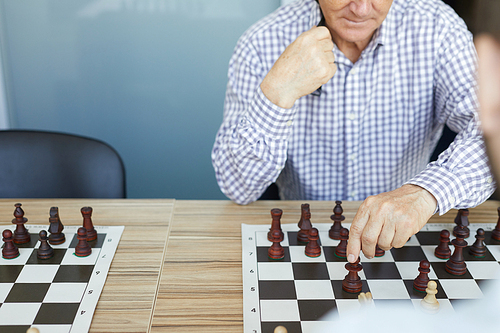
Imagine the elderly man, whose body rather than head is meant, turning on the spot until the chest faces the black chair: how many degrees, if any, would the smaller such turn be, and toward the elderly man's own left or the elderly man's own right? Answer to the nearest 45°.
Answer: approximately 90° to the elderly man's own right

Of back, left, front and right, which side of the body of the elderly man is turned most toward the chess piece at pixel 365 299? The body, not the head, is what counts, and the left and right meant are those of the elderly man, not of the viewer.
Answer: front

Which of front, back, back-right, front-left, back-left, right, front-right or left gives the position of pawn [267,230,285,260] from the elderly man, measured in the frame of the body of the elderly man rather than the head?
front

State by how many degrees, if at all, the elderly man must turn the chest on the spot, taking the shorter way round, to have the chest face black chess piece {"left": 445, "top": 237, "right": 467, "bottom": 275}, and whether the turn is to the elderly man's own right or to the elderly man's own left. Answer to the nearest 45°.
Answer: approximately 45° to the elderly man's own left

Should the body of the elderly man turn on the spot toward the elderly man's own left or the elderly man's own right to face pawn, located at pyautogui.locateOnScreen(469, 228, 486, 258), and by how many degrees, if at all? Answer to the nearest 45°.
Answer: approximately 45° to the elderly man's own left

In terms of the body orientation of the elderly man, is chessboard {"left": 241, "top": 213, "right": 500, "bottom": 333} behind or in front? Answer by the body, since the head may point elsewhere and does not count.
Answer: in front

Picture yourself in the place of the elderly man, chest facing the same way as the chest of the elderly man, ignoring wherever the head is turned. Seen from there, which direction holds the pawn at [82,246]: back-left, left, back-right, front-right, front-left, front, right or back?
front-right

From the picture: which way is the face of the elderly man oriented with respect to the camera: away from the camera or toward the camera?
toward the camera

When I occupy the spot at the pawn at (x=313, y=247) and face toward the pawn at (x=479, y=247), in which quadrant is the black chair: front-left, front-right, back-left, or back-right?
back-left

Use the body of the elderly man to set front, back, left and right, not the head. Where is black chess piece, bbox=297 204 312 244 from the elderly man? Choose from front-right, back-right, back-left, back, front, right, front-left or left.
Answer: front

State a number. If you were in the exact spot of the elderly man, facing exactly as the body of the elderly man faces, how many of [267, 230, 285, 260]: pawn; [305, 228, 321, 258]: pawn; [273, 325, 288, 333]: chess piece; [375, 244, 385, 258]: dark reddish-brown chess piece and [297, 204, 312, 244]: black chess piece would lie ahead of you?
5

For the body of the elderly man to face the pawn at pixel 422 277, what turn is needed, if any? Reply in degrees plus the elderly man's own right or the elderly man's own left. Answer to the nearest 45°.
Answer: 0° — they already face it

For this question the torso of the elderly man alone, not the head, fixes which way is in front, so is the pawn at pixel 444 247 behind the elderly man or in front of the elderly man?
in front

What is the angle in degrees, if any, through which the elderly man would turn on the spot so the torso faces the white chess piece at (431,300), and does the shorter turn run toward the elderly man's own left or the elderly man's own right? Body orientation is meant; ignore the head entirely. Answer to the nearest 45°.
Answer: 0° — they already face it

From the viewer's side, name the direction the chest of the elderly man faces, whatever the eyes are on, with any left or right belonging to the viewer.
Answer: facing the viewer
